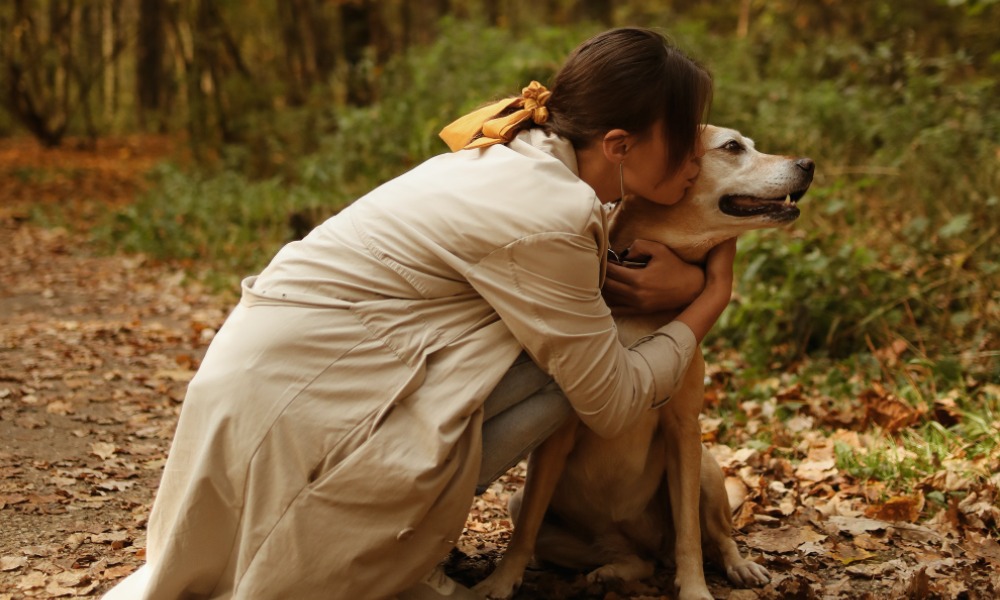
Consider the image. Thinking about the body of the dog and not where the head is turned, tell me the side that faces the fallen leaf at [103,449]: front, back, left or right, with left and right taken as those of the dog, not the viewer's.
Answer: right

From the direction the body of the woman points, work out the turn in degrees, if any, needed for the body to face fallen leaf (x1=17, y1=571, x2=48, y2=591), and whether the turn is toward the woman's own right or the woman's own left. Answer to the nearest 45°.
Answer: approximately 180°

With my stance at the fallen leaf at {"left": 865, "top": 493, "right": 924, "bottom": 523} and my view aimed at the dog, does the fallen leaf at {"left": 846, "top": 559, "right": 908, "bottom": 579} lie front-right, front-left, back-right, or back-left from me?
front-left

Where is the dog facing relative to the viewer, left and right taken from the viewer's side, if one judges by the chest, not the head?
facing the viewer

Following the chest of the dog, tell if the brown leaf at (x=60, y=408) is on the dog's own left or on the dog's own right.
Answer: on the dog's own right

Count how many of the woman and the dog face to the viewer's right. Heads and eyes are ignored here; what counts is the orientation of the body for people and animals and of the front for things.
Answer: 1

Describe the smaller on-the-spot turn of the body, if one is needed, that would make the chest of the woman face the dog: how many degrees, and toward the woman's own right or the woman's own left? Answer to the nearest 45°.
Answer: approximately 45° to the woman's own left

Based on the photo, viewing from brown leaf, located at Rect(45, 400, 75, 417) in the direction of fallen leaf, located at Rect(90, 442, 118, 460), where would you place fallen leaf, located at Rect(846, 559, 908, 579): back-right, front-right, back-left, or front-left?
front-left

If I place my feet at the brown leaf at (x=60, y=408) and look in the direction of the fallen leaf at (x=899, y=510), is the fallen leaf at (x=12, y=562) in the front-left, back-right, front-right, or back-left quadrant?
front-right

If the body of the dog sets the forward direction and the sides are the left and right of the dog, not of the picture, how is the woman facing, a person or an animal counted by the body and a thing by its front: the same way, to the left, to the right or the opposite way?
to the left

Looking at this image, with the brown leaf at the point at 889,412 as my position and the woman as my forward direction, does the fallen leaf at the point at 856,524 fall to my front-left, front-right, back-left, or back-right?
front-left

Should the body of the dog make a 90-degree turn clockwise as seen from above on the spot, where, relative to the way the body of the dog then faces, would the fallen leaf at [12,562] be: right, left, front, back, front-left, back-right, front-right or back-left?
front

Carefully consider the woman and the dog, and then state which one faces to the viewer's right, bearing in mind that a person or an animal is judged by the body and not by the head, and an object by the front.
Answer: the woman

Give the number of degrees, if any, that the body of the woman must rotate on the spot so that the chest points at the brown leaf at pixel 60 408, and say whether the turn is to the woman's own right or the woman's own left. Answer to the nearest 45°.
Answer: approximately 135° to the woman's own left

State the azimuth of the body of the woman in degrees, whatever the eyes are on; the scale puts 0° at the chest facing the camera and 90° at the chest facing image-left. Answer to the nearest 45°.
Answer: approximately 270°
